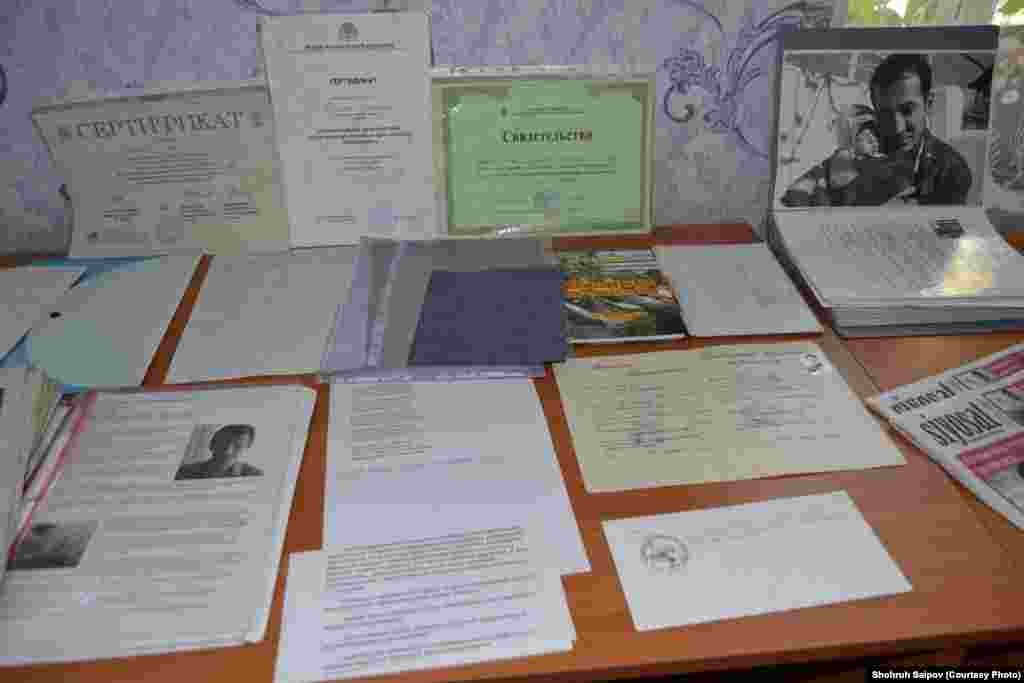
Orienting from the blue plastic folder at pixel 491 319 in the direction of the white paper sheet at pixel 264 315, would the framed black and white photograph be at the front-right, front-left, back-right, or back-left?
back-right

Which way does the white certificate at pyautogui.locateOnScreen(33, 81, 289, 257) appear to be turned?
toward the camera

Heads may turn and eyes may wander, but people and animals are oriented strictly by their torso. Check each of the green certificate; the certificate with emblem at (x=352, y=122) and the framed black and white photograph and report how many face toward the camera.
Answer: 3

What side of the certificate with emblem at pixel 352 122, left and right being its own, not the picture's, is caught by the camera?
front

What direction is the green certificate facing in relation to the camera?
toward the camera

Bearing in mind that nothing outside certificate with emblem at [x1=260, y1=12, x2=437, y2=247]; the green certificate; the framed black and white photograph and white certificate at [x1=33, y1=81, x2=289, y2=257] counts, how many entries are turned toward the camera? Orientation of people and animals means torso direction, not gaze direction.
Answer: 4

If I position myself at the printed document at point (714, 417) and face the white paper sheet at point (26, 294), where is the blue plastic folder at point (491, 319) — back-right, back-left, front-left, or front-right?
front-right
